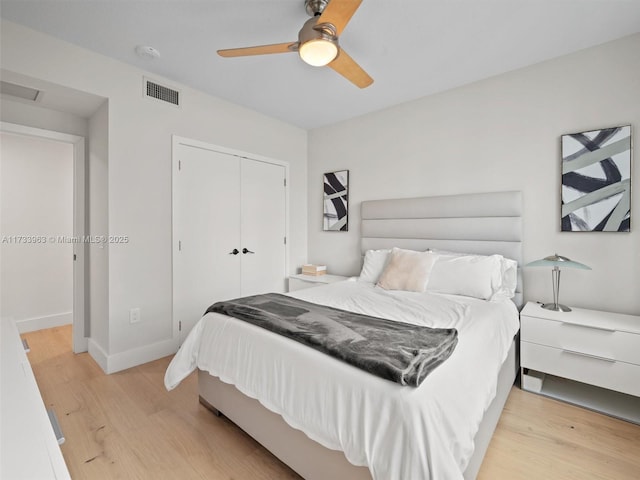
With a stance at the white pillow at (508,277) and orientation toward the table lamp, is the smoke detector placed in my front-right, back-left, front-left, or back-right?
back-right

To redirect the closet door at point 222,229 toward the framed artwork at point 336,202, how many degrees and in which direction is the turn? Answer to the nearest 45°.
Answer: approximately 45° to its left

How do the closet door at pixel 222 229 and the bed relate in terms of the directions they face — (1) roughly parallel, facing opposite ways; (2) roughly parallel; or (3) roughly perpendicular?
roughly perpendicular

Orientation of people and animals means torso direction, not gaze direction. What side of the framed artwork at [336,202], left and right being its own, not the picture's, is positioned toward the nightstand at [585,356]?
left

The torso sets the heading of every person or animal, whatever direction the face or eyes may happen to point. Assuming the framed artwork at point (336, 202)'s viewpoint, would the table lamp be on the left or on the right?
on its left

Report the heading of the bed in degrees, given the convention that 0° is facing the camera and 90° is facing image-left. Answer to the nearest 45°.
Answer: approximately 45°

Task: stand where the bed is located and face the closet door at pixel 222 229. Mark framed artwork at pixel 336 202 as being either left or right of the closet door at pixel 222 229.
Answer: right

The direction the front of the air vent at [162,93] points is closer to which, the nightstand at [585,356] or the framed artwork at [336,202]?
the nightstand
